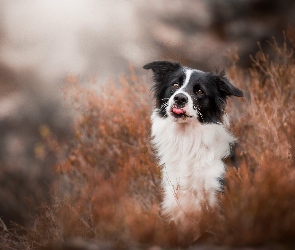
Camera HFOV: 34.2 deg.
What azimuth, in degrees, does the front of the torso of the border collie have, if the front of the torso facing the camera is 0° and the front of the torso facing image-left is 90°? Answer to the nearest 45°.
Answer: approximately 0°
